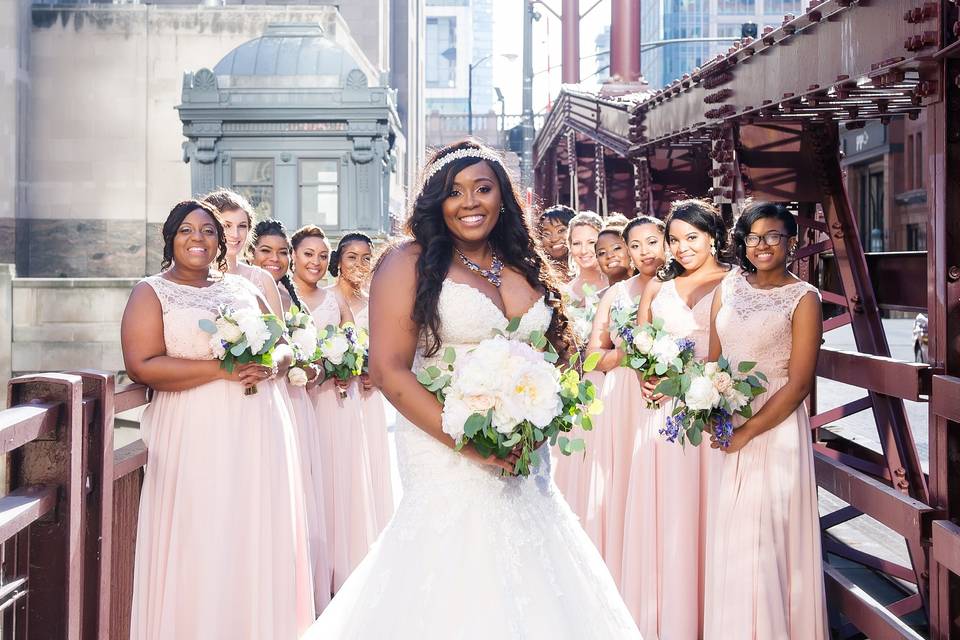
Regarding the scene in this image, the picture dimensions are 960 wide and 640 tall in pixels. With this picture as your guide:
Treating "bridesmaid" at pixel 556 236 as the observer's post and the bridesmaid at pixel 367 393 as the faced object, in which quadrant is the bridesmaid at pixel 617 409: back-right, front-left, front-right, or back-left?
front-left

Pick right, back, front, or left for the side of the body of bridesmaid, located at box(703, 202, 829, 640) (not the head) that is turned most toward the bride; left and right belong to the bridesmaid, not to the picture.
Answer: front

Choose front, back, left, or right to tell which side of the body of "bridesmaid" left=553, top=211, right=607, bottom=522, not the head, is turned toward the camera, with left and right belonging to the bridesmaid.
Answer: front

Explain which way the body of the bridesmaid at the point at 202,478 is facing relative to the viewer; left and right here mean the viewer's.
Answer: facing the viewer and to the right of the viewer

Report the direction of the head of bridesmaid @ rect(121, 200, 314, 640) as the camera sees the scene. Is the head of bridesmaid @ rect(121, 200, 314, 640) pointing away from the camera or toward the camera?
toward the camera

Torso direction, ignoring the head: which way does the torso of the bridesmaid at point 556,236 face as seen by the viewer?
toward the camera

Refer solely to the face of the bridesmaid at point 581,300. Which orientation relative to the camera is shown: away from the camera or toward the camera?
toward the camera

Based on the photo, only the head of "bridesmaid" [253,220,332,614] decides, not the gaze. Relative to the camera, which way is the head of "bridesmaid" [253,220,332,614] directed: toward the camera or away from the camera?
toward the camera

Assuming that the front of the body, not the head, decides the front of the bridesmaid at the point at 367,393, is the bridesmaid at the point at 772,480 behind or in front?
in front

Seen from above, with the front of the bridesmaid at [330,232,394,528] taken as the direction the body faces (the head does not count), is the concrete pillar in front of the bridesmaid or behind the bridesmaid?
behind

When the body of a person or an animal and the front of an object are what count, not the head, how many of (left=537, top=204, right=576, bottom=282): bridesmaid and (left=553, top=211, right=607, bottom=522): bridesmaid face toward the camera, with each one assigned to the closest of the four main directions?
2

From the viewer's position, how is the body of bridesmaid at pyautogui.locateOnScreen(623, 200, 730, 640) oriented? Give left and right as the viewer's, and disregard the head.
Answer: facing the viewer and to the left of the viewer

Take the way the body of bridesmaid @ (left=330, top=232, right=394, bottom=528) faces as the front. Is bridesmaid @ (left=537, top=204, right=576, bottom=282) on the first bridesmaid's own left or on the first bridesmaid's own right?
on the first bridesmaid's own left
